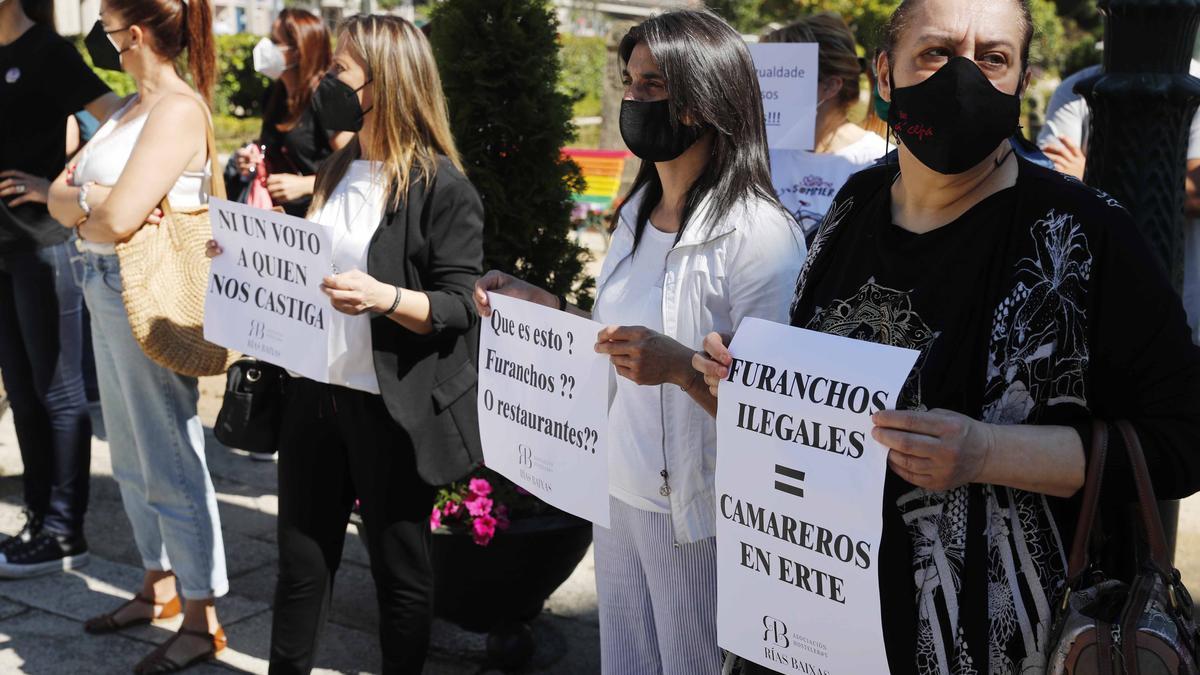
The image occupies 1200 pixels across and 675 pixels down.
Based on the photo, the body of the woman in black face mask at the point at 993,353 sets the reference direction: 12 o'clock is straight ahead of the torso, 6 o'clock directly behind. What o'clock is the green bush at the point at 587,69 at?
The green bush is roughly at 4 o'clock from the woman in black face mask.

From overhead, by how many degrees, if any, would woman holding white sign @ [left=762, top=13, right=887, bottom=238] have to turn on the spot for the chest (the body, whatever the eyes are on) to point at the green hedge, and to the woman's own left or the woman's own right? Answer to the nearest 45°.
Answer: approximately 90° to the woman's own right

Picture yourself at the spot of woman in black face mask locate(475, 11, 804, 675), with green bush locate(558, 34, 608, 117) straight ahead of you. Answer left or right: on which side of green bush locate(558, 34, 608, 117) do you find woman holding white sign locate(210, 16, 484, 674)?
left

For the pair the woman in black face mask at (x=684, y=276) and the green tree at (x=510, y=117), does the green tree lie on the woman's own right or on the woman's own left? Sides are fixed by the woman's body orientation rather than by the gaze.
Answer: on the woman's own right

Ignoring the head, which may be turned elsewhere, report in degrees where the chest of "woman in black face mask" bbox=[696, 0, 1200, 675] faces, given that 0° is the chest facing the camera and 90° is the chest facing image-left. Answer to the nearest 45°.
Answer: approximately 45°

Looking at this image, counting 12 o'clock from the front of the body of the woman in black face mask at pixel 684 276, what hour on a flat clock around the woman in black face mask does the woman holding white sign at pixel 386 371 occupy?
The woman holding white sign is roughly at 3 o'clock from the woman in black face mask.

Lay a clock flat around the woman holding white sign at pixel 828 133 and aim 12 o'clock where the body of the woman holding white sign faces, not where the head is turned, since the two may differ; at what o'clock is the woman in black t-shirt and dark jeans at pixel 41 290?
The woman in black t-shirt and dark jeans is roughly at 1 o'clock from the woman holding white sign.

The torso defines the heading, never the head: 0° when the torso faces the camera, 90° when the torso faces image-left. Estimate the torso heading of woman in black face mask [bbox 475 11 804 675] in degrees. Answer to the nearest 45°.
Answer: approximately 45°
